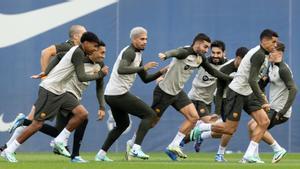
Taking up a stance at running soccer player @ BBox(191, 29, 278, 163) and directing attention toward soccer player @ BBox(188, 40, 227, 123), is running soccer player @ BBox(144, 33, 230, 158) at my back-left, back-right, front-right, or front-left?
front-left

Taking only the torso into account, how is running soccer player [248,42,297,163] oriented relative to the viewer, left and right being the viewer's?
facing the viewer and to the left of the viewer
